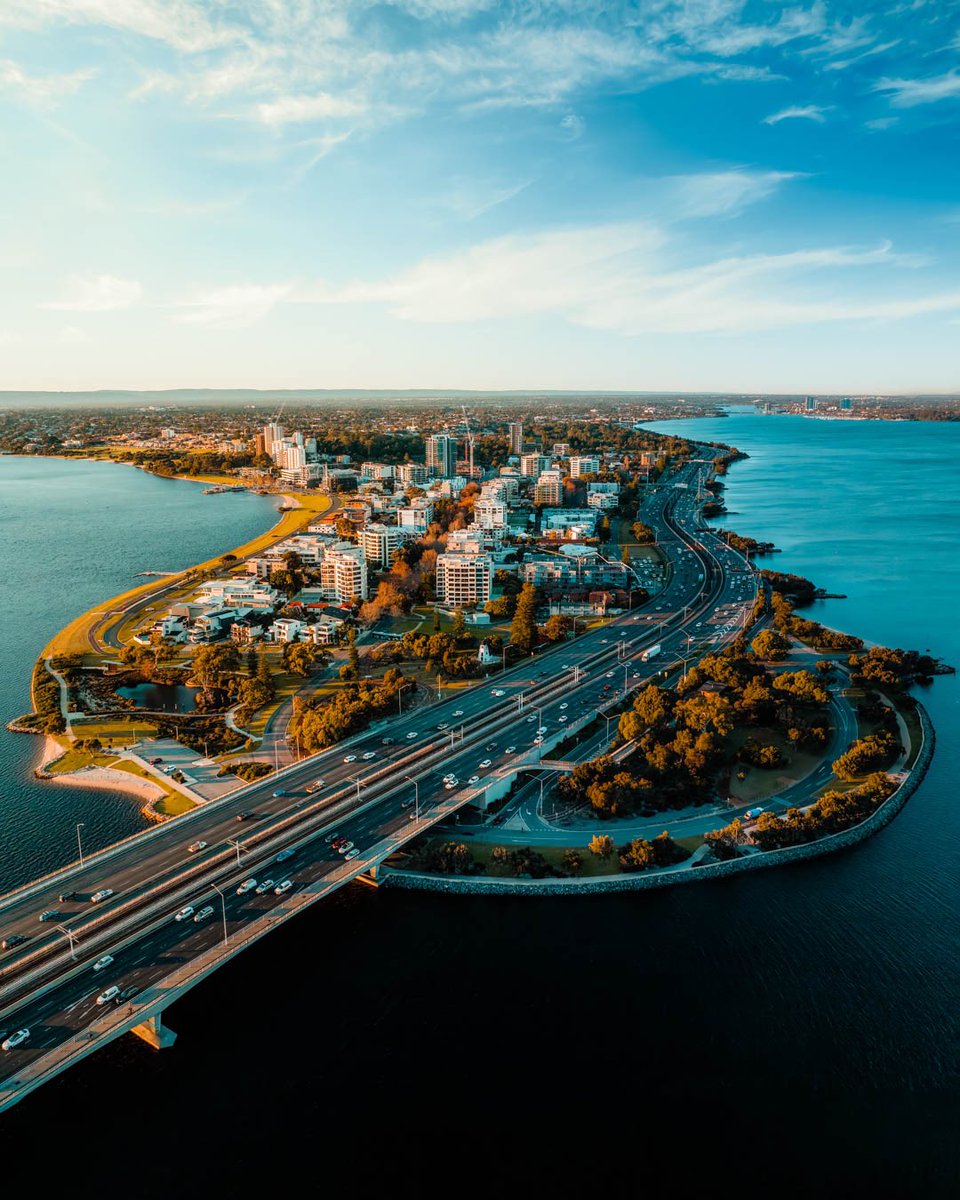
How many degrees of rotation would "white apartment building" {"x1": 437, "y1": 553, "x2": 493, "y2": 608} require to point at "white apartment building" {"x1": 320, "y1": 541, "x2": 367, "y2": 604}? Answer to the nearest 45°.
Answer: approximately 90° to its right

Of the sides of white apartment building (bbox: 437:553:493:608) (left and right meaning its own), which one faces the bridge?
front

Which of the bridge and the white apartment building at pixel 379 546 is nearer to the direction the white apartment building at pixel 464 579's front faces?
the bridge

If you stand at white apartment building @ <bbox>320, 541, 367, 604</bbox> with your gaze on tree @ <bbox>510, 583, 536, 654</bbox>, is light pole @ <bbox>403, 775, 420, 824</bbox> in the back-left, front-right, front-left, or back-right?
front-right

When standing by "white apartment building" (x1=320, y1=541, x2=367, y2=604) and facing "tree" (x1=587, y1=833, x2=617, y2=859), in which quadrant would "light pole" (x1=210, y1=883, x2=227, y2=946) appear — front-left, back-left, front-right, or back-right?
front-right

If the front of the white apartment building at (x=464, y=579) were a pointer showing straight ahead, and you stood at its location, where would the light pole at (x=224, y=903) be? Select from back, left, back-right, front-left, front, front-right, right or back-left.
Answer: front

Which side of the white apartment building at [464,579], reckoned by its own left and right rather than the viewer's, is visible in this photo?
front

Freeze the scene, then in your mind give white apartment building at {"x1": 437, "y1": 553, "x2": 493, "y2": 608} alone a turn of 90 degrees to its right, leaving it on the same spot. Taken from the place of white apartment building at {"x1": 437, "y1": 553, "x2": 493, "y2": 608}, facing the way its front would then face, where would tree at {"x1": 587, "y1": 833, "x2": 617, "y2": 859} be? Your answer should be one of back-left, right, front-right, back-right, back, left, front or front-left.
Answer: left

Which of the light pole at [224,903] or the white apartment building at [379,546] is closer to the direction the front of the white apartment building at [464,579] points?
the light pole

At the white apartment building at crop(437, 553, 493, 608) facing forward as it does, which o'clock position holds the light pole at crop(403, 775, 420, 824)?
The light pole is roughly at 12 o'clock from the white apartment building.

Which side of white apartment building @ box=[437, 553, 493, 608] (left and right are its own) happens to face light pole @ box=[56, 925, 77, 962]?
front

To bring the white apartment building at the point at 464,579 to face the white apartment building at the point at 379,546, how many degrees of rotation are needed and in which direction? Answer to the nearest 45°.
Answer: approximately 135° to its right

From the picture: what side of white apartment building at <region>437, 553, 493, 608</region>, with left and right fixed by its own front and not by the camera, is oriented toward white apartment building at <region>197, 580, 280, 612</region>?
right
